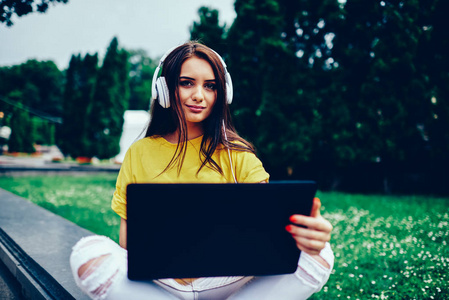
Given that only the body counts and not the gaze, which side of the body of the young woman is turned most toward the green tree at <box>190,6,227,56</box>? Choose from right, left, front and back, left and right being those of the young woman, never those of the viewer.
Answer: back

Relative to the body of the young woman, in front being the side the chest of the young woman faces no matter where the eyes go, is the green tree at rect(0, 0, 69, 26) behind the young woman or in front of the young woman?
behind

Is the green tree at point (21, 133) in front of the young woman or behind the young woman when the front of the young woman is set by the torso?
behind
